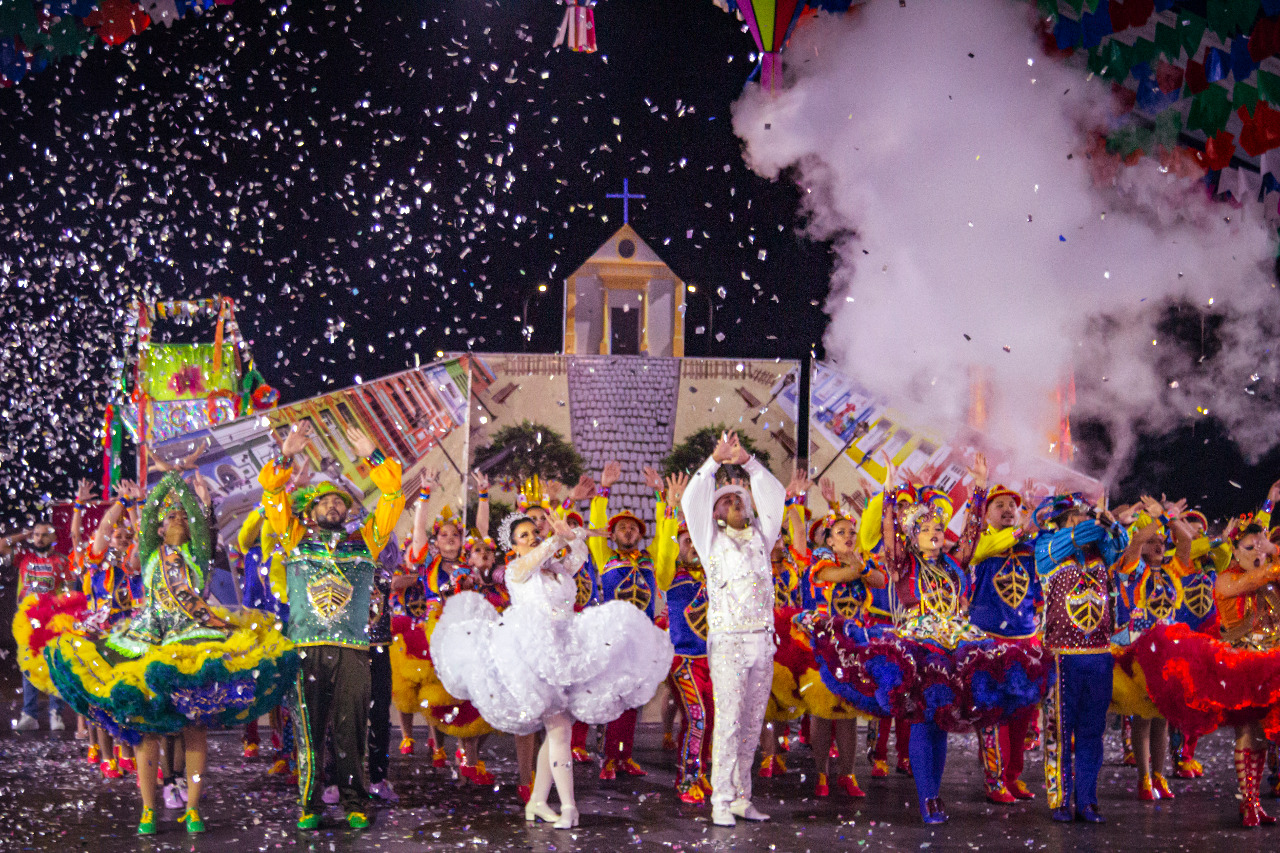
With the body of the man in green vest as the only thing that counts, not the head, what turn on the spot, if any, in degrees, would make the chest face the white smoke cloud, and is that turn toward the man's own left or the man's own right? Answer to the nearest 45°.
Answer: approximately 135° to the man's own left

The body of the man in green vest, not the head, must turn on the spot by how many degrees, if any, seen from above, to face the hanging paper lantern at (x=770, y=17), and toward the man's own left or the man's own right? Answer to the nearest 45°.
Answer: approximately 135° to the man's own left

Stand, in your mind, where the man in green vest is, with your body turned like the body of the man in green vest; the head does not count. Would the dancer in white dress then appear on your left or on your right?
on your left

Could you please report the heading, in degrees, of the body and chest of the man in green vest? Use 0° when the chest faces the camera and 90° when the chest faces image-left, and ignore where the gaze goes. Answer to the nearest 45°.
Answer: approximately 0°

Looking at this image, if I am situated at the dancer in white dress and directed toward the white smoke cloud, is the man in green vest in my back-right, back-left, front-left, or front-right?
back-left
